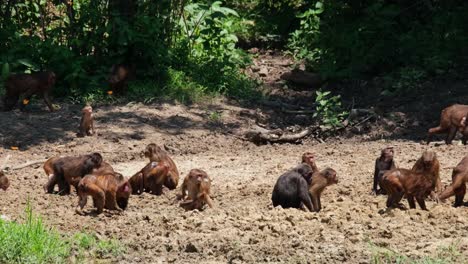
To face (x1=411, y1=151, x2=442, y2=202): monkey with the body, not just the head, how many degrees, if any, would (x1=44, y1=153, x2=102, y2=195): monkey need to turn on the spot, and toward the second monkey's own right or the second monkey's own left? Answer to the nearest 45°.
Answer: approximately 45° to the second monkey's own right

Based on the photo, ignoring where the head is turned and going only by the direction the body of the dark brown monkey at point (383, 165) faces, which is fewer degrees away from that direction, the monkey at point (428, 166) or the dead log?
the monkey
